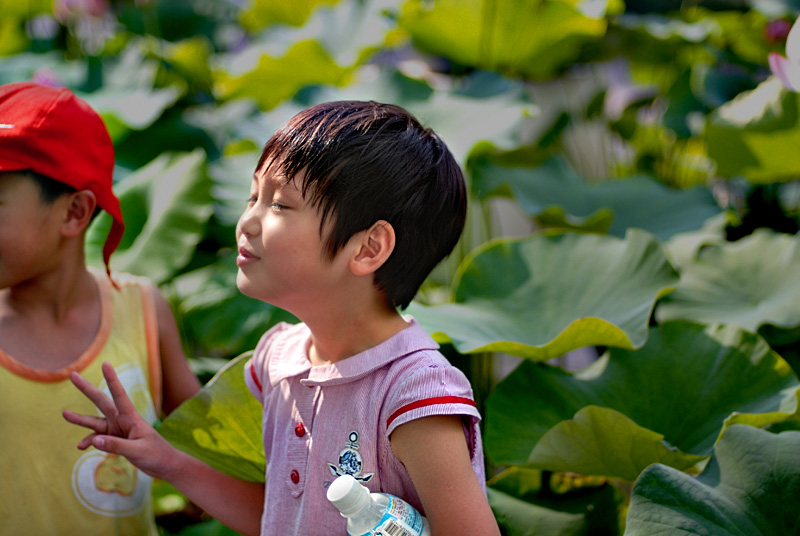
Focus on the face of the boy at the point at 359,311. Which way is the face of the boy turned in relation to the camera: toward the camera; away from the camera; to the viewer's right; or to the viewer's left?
to the viewer's left

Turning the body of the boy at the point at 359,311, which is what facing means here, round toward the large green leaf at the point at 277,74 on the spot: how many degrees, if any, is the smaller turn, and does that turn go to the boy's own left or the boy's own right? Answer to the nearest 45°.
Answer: approximately 135° to the boy's own right

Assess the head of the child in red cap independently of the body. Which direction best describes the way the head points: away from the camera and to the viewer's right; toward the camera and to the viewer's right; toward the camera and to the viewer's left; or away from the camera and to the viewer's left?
toward the camera and to the viewer's left

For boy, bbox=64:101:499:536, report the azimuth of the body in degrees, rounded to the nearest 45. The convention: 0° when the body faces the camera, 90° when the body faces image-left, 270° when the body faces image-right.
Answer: approximately 45°

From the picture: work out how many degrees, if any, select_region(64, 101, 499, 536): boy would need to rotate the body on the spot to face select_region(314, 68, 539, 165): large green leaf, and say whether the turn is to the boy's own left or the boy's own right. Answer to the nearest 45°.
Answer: approximately 135° to the boy's own right

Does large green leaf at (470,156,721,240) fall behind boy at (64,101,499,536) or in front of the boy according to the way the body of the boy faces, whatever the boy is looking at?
behind

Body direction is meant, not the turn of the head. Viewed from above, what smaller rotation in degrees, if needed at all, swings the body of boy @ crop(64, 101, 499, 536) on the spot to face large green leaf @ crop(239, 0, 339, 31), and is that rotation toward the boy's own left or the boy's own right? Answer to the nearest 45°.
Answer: approximately 135° to the boy's own right

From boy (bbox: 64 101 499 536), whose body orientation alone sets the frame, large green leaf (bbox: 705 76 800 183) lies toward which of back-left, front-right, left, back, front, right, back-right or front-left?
back

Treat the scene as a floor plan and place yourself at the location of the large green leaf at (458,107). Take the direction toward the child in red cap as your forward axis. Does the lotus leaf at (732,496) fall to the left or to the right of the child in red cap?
left

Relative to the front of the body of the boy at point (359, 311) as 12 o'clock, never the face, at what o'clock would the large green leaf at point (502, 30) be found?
The large green leaf is roughly at 5 o'clock from the boy.

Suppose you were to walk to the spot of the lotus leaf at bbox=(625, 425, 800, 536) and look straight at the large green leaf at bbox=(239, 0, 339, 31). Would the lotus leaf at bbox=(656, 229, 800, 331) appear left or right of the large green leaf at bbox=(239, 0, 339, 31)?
right

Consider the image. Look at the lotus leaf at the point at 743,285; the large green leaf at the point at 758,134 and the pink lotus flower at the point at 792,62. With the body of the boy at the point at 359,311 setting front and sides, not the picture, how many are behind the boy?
3
